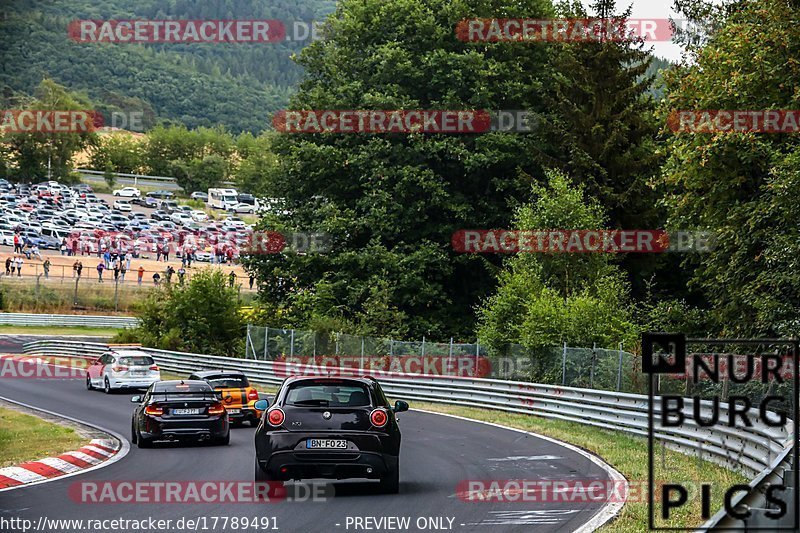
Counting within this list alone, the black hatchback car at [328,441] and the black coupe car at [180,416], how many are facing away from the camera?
2

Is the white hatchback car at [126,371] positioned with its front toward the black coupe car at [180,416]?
no

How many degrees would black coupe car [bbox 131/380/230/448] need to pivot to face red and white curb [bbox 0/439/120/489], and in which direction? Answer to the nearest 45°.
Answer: approximately 135° to its left

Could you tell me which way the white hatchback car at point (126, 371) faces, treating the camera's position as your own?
facing away from the viewer and to the left of the viewer

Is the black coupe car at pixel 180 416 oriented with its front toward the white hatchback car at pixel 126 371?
yes

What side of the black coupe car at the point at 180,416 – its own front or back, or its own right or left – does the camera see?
back

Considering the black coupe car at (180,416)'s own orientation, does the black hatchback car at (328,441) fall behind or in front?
behind

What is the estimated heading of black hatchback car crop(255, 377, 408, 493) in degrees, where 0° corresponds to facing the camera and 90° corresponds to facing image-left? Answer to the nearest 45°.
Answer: approximately 180°
